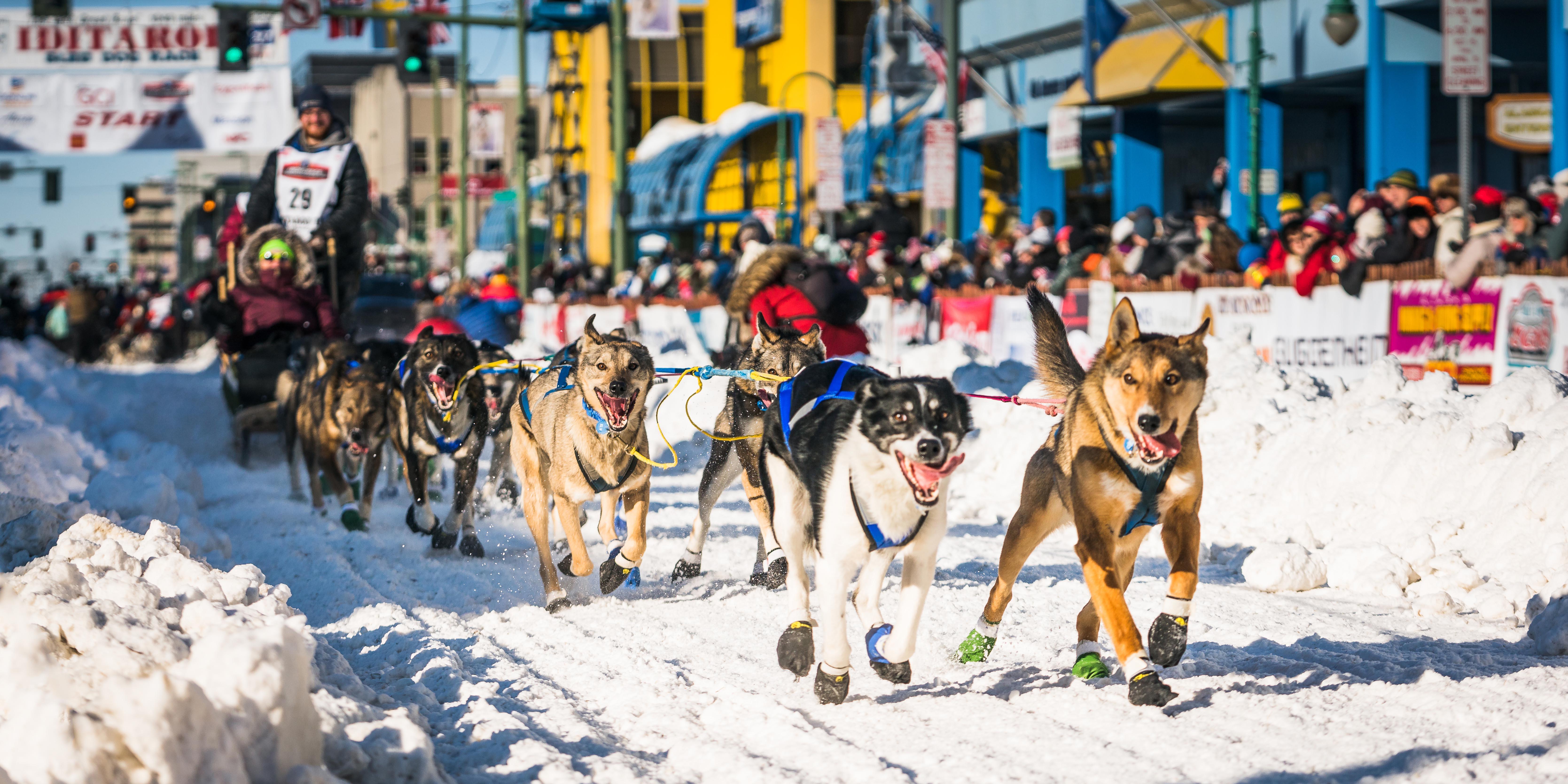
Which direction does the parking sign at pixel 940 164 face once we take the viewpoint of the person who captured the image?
facing the viewer

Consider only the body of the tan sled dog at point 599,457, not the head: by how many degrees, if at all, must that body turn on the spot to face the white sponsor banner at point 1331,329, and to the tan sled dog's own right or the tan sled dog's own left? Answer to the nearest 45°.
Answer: approximately 90° to the tan sled dog's own left

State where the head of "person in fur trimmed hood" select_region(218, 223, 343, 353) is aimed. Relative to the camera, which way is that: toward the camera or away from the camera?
toward the camera

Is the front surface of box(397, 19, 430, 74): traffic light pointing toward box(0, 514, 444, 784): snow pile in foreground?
yes

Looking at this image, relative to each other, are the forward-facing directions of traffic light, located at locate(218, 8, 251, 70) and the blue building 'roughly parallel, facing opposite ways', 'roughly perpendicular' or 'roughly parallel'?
roughly perpendicular

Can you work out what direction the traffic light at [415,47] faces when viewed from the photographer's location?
facing the viewer

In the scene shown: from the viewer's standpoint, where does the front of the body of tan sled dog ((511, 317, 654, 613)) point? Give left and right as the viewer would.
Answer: facing the viewer and to the right of the viewer

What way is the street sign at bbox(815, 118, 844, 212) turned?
toward the camera

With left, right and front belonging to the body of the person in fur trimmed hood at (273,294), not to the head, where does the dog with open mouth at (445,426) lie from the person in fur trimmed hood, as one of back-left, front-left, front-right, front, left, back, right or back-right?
front

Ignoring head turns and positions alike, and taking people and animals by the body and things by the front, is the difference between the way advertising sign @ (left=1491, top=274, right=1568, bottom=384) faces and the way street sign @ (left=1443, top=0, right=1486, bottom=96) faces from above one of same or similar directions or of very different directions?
same or similar directions

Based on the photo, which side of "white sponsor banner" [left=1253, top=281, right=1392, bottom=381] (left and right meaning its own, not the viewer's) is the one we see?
front
